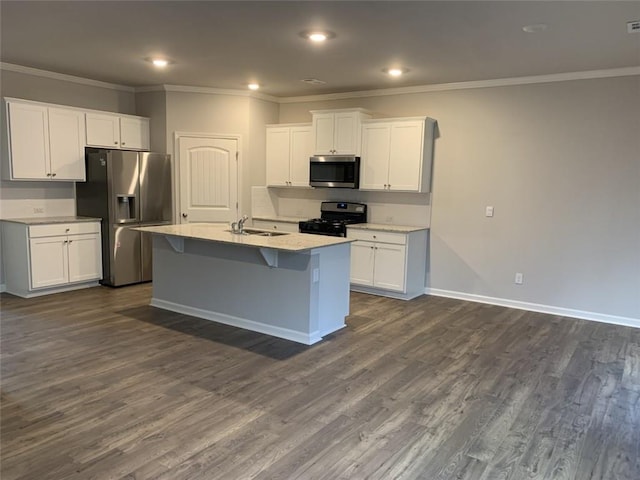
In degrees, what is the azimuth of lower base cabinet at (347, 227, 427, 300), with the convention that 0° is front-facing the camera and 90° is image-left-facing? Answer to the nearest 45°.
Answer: approximately 45°

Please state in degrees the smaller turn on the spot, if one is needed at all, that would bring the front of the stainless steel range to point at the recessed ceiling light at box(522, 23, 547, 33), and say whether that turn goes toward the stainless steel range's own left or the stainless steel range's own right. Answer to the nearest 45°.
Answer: approximately 90° to the stainless steel range's own left

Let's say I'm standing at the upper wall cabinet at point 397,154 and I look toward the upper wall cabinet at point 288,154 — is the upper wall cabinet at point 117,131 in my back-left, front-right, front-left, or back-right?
front-left

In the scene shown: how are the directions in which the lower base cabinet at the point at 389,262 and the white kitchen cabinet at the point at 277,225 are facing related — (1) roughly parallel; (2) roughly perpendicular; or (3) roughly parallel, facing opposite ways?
roughly parallel

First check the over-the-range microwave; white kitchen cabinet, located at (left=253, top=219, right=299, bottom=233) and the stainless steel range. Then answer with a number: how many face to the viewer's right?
0

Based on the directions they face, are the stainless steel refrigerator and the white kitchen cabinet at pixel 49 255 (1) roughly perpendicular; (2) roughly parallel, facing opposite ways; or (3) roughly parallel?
roughly parallel

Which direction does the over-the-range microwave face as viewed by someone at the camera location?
facing the viewer and to the left of the viewer

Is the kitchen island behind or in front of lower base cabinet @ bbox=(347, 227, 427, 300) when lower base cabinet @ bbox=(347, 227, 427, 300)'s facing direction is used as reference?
in front

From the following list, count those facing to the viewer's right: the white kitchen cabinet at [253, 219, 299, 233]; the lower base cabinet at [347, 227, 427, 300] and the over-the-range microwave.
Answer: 0

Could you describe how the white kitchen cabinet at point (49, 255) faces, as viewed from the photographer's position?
facing the viewer and to the right of the viewer

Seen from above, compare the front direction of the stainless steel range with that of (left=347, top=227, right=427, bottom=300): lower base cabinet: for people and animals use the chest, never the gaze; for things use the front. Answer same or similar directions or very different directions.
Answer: same or similar directions

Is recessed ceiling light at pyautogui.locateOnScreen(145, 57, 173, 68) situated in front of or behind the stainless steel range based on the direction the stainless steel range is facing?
in front

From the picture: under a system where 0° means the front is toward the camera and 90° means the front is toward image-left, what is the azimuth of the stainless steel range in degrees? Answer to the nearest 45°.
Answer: approximately 45°

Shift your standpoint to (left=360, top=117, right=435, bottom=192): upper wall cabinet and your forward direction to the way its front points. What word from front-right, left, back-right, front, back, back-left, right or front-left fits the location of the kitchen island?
front

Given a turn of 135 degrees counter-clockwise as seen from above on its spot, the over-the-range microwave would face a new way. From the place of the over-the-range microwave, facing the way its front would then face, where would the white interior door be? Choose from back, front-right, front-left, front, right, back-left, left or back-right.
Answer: back

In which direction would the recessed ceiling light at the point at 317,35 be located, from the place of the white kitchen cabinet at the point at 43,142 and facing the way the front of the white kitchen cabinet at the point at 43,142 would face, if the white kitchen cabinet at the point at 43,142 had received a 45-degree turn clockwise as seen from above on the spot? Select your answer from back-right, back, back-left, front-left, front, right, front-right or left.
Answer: front-left

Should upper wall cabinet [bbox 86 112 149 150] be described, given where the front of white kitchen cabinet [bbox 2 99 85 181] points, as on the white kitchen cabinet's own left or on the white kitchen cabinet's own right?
on the white kitchen cabinet's own left
